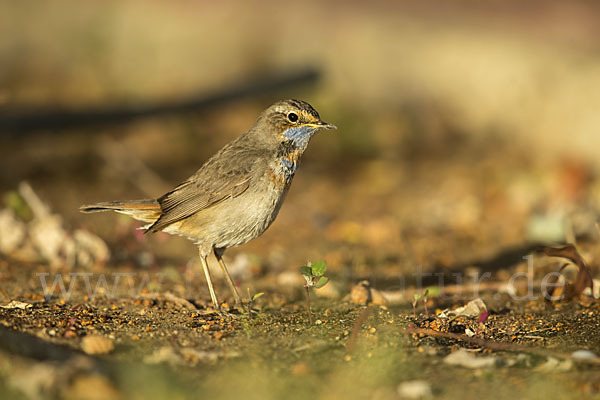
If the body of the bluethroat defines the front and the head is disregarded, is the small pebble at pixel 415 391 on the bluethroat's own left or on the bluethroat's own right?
on the bluethroat's own right

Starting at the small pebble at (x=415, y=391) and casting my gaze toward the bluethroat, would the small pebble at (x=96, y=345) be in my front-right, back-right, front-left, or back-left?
front-left

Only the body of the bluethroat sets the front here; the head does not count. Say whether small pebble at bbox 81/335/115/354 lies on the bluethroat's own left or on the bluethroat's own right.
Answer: on the bluethroat's own right

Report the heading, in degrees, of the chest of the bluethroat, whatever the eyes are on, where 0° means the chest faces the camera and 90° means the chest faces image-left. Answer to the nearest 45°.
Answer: approximately 270°

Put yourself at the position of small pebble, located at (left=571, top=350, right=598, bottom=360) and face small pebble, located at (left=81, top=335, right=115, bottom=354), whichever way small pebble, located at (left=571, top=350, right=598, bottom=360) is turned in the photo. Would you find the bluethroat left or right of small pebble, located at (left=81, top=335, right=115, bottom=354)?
right

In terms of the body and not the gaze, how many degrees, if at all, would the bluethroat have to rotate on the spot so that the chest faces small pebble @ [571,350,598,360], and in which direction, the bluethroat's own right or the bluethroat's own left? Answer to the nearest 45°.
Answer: approximately 45° to the bluethroat's own right
